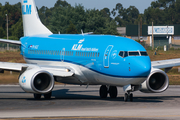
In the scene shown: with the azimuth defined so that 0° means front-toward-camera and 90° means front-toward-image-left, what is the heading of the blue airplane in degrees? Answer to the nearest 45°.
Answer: approximately 315°
